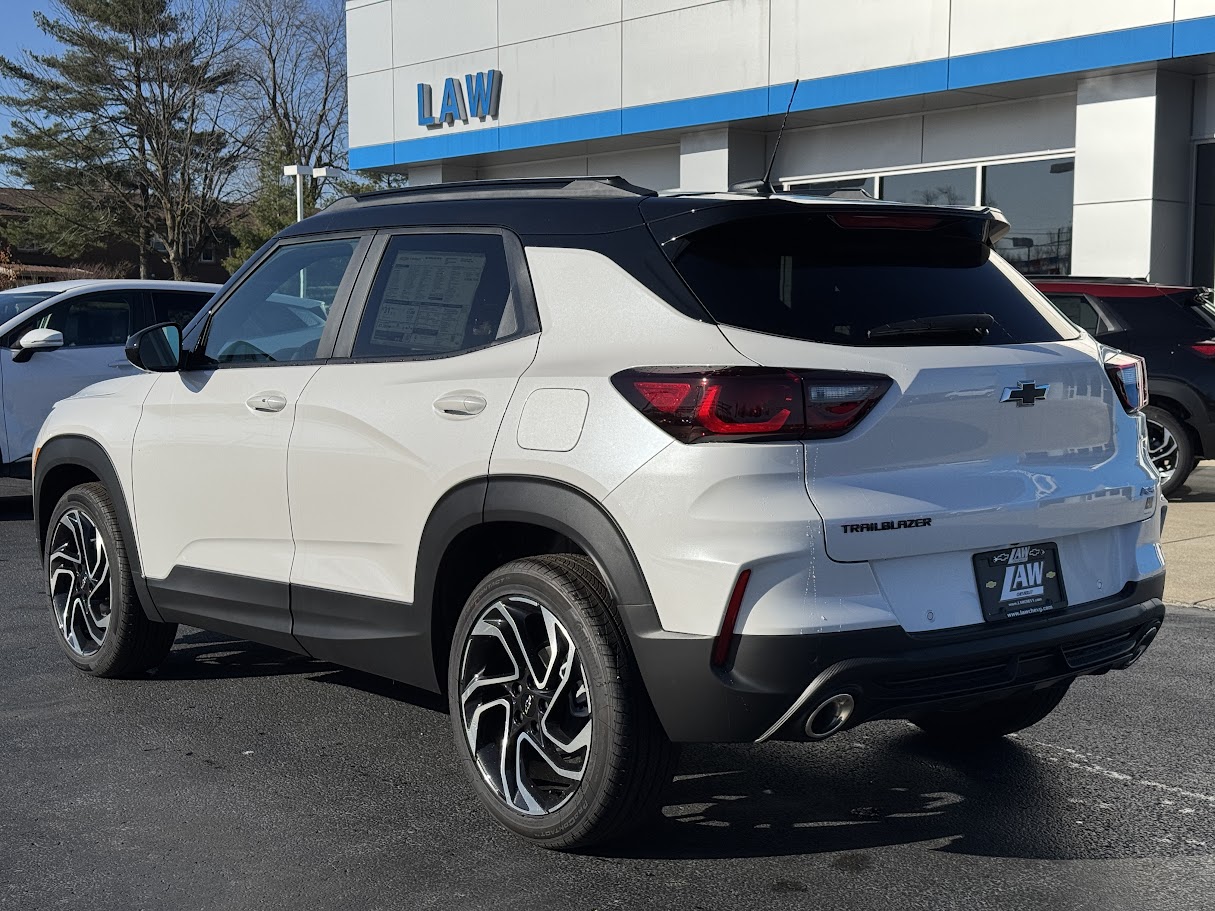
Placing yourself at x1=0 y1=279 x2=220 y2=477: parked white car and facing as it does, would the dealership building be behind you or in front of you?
behind

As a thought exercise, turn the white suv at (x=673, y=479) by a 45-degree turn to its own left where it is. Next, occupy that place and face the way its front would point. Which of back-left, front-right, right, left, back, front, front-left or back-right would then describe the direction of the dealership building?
right

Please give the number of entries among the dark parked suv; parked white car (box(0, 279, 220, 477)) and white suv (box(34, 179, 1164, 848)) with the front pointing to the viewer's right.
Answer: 0

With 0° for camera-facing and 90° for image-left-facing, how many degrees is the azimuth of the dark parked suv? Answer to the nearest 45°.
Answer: approximately 135°

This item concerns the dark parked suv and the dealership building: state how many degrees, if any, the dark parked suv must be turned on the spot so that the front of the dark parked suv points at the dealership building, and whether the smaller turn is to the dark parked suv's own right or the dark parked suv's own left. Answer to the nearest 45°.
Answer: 0° — it already faces it

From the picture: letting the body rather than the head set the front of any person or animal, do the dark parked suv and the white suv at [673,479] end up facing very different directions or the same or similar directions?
same or similar directions

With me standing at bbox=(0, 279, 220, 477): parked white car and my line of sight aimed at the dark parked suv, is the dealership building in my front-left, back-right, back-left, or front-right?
front-left

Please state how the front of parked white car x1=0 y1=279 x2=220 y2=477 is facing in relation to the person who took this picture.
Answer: facing the viewer and to the left of the viewer

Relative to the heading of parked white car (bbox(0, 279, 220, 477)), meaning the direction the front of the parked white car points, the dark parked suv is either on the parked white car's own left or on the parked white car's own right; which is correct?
on the parked white car's own left

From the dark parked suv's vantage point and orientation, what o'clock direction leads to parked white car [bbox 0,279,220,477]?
The parked white car is roughly at 10 o'clock from the dark parked suv.

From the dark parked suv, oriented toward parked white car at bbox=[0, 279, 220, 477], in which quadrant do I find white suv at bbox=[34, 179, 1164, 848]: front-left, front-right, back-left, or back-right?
front-left

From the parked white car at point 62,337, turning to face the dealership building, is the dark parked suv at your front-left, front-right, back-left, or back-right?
front-right

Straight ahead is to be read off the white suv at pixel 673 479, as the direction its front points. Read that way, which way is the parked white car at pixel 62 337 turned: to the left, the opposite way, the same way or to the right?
to the left

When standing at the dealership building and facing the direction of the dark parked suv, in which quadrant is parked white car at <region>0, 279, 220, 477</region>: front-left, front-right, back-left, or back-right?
front-right

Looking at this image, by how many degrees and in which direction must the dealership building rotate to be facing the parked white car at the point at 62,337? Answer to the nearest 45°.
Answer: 0° — it already faces it

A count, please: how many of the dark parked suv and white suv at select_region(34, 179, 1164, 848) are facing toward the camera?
0
